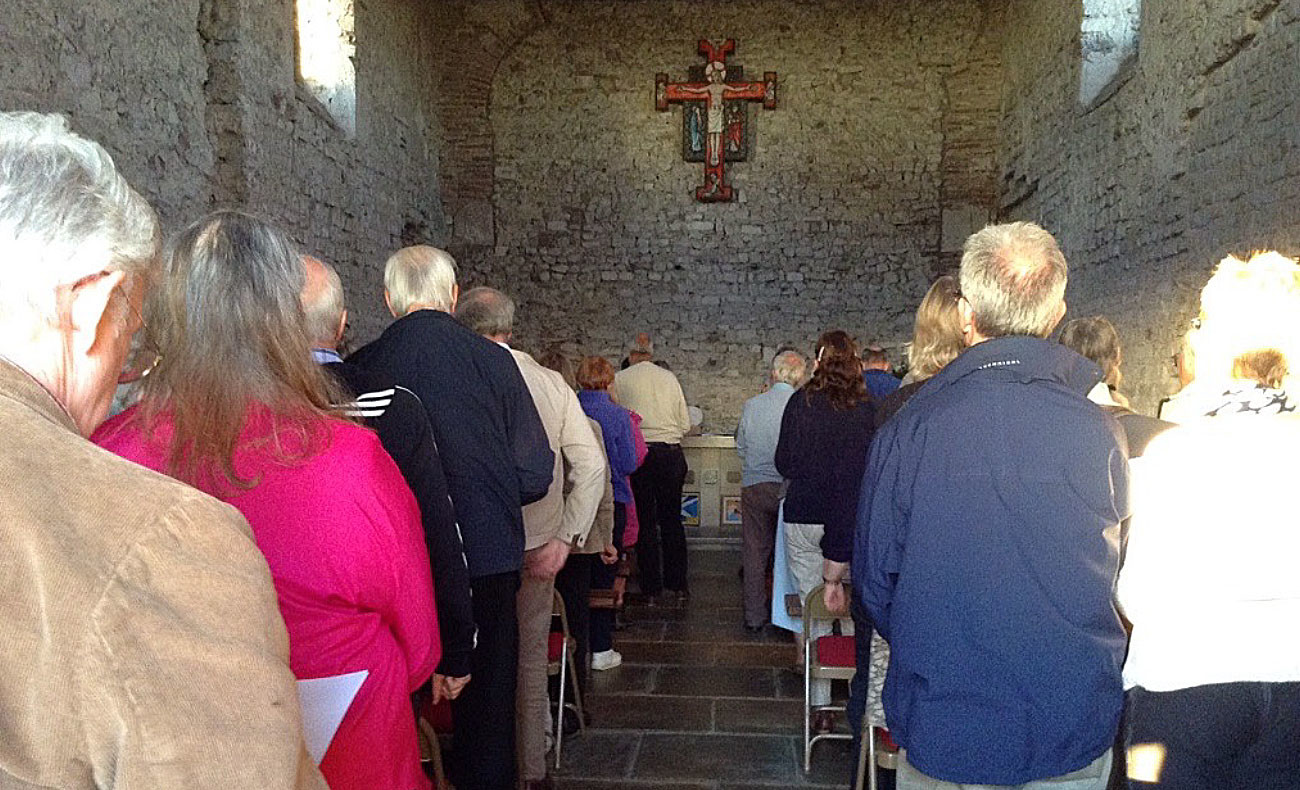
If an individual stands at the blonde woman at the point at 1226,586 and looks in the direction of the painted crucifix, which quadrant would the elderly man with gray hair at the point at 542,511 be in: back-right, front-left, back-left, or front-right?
front-left

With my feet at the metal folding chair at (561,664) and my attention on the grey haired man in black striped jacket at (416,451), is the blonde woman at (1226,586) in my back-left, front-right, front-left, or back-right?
front-left

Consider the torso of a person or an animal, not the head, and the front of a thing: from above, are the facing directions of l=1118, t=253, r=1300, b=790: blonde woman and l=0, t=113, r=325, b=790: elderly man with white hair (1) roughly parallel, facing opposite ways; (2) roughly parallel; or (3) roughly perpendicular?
roughly parallel

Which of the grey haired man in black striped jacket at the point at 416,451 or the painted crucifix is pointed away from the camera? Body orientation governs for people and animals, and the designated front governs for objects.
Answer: the grey haired man in black striped jacket

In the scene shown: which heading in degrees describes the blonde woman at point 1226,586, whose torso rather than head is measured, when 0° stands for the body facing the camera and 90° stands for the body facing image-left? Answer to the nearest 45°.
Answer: approximately 180°

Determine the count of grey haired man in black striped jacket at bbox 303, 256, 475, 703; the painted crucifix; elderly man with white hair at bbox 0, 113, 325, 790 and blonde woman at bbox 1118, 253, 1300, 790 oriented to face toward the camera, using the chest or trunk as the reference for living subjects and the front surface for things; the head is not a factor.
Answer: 1

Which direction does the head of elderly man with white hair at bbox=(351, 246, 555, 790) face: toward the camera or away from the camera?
away from the camera

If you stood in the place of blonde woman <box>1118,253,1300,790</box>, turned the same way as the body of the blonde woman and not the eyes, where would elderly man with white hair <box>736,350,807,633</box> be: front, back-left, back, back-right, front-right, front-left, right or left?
front-left

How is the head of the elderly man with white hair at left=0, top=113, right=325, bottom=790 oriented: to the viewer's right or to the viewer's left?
to the viewer's right

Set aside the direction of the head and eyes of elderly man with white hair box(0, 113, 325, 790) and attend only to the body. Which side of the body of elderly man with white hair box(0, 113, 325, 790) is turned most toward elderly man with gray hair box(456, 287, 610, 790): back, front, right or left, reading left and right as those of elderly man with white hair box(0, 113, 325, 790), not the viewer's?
front

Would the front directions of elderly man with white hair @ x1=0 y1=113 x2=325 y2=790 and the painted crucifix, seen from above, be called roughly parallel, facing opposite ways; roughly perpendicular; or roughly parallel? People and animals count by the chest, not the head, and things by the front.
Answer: roughly parallel, facing opposite ways

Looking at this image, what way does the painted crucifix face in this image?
toward the camera

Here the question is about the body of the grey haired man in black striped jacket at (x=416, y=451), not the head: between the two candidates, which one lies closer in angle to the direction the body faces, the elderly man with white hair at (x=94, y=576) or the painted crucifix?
the painted crucifix

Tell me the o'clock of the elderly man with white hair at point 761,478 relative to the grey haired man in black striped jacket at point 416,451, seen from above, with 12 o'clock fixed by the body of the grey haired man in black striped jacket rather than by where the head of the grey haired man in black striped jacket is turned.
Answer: The elderly man with white hair is roughly at 1 o'clock from the grey haired man in black striped jacket.

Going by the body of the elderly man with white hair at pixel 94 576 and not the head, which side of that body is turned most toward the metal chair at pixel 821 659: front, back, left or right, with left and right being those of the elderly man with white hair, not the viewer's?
front

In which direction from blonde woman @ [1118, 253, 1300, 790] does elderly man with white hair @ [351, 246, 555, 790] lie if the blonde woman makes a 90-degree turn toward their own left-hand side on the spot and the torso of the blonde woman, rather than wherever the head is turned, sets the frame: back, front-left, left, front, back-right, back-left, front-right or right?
front

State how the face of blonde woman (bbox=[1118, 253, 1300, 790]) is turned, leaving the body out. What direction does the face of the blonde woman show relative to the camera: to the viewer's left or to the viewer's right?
to the viewer's left

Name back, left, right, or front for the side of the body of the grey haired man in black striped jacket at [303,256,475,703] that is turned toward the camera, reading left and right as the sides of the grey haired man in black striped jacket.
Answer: back

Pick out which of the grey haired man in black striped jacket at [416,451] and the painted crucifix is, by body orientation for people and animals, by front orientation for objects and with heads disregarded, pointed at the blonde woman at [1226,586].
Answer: the painted crucifix
